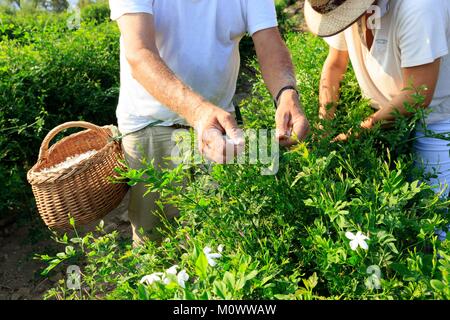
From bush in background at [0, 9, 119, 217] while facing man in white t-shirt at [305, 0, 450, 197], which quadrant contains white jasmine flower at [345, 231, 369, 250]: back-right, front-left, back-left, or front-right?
front-right

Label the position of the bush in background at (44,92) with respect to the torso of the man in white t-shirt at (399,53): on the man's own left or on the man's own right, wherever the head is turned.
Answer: on the man's own right

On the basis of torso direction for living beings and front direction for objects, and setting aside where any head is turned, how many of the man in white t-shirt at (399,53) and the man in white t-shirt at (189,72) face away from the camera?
0

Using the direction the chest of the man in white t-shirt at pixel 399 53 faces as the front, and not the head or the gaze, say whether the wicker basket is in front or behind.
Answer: in front

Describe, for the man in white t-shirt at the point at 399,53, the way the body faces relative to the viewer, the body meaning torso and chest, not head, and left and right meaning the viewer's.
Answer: facing the viewer and to the left of the viewer

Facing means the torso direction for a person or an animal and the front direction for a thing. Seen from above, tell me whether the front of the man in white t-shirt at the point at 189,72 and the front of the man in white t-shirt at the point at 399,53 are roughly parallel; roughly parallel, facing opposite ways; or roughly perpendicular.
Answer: roughly perpendicular

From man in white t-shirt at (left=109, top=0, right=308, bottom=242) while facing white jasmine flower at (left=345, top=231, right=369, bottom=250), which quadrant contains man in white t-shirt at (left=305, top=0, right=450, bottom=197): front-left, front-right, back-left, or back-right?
front-left

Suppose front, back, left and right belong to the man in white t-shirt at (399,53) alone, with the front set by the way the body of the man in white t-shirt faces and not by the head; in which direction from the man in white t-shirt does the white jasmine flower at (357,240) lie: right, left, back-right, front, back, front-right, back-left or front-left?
front-left

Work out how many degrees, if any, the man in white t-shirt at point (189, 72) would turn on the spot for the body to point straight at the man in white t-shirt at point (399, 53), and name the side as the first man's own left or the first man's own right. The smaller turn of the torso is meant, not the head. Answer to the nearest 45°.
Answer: approximately 45° to the first man's own left

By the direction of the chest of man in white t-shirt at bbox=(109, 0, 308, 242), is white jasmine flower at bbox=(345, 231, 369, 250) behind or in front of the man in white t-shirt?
in front
